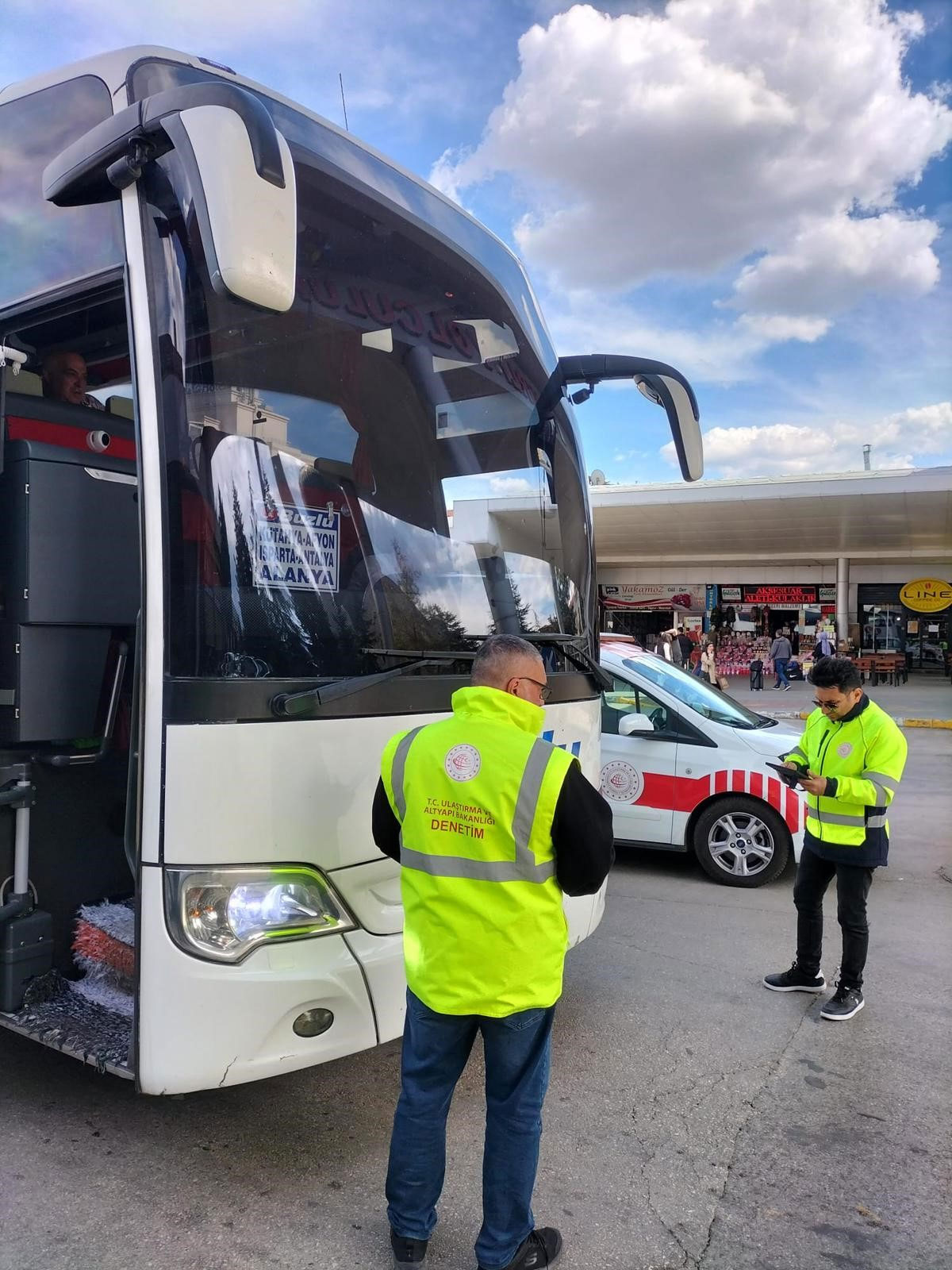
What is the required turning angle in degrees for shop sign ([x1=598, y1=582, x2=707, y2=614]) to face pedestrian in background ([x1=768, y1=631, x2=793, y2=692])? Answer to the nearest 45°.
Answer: approximately 45° to its left

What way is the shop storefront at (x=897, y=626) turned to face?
toward the camera

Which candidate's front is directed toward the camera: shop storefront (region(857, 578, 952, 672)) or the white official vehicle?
the shop storefront

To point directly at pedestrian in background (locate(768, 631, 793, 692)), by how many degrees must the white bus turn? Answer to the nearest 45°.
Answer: approximately 90° to its left

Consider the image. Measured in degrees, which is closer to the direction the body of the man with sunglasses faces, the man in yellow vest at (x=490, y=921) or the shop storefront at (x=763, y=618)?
the man in yellow vest

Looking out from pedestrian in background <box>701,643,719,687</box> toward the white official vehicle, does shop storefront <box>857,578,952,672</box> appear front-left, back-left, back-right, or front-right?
back-left

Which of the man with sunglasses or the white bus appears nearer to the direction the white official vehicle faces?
the man with sunglasses

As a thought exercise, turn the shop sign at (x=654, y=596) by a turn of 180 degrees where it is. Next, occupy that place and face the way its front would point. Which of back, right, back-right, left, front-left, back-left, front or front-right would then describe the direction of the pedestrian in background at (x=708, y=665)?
back

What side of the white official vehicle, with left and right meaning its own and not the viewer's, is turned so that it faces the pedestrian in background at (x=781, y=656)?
left

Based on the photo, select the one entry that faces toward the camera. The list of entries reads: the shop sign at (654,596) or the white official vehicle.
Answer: the shop sign

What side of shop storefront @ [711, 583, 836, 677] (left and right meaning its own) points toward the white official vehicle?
front

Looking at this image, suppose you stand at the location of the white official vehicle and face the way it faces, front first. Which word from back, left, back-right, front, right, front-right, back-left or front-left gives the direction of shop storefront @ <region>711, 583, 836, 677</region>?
left

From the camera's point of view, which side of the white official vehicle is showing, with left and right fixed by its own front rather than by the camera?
right

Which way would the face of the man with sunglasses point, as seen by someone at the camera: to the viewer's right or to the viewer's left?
to the viewer's left

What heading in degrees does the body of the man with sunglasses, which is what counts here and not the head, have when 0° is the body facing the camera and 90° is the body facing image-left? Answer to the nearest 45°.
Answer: approximately 45°

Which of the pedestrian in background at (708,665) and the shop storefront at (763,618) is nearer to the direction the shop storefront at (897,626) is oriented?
the pedestrian in background

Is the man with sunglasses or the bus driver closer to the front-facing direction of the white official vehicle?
the man with sunglasses

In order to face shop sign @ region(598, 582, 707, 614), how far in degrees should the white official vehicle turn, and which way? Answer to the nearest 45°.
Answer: approximately 90° to its left

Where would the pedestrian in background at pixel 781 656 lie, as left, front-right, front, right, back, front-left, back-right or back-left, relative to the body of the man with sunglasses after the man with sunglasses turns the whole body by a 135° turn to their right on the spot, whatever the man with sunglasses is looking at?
front

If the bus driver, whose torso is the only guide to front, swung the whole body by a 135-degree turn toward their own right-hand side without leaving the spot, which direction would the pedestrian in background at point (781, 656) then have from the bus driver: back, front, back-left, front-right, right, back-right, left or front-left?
back-right

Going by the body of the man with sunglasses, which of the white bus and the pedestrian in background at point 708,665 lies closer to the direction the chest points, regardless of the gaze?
the white bus

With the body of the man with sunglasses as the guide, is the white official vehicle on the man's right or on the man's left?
on the man's right
